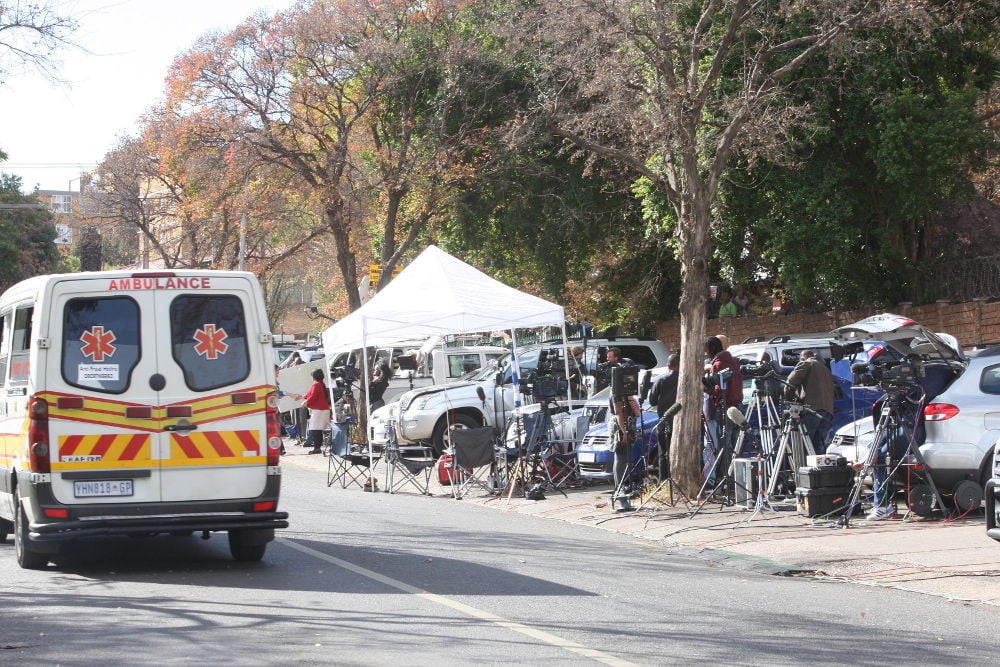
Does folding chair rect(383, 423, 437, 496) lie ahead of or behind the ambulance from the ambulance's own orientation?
ahead

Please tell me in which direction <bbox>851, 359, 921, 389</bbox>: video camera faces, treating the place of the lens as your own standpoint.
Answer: facing to the left of the viewer

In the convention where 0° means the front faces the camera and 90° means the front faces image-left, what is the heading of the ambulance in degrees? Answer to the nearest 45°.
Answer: approximately 180°

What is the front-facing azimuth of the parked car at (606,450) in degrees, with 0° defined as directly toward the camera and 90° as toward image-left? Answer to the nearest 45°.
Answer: approximately 45°
